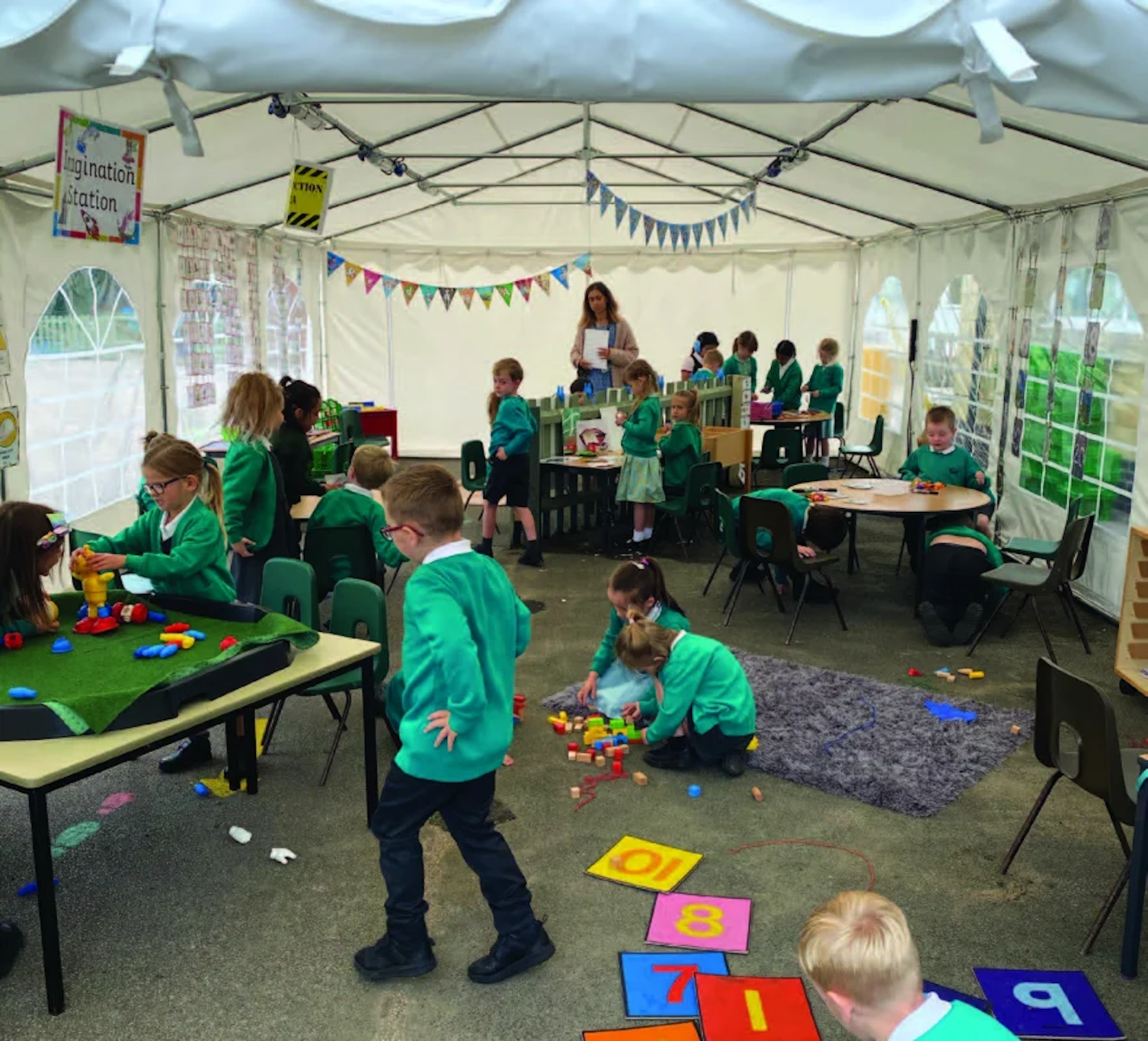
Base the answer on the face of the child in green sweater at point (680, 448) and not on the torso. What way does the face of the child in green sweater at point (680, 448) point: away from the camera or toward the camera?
toward the camera

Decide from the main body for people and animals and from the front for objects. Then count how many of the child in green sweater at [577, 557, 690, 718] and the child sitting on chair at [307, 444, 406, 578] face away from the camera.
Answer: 1

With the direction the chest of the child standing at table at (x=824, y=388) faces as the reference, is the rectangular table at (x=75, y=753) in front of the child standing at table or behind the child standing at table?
in front

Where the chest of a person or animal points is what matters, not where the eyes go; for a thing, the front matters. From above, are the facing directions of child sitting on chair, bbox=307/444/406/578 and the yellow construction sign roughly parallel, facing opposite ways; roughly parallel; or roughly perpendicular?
roughly parallel, facing opposite ways

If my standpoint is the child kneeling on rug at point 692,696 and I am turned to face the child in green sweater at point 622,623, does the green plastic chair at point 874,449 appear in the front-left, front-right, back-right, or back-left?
front-right

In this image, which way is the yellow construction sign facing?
toward the camera

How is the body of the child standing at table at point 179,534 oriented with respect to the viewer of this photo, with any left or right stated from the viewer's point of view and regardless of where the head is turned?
facing the viewer and to the left of the viewer

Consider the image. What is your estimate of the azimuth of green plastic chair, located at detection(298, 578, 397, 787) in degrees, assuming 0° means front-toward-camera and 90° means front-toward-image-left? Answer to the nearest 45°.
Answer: approximately 45°

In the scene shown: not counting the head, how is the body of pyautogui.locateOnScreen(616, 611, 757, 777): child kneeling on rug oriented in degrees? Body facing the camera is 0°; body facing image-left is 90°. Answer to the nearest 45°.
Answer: approximately 90°

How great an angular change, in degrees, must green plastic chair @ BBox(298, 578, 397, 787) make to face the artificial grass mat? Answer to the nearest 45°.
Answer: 0° — it already faces it

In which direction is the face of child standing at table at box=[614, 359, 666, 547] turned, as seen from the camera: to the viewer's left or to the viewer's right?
to the viewer's left

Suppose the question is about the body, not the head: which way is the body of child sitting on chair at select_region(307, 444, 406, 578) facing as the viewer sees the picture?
away from the camera

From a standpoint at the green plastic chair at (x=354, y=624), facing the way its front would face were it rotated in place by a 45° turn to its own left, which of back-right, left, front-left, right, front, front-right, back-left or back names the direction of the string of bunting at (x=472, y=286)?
back
